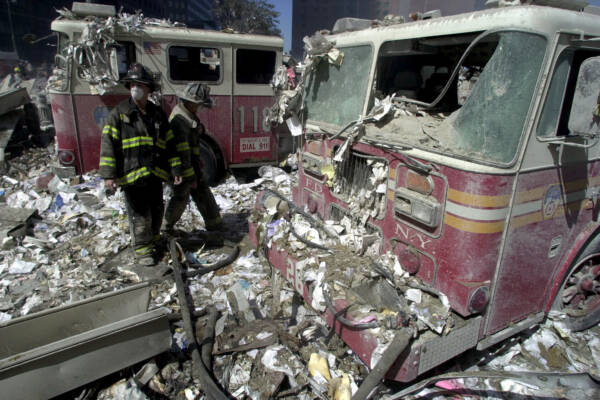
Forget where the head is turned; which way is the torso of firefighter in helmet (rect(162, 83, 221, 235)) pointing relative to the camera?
to the viewer's right

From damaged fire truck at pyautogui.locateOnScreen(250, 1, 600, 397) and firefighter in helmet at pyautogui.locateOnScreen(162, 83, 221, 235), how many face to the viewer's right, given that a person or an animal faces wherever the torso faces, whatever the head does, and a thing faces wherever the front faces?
1

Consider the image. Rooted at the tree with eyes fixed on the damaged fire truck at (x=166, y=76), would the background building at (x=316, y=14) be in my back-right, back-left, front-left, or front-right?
back-left

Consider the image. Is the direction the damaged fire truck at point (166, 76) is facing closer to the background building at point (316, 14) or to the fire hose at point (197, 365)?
the fire hose

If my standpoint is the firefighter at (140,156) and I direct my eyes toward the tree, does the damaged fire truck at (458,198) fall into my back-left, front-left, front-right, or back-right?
back-right

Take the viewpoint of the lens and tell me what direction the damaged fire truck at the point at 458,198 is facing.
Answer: facing the viewer and to the left of the viewer

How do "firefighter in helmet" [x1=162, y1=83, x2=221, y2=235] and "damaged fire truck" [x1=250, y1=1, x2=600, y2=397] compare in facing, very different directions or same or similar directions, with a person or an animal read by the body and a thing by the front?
very different directions

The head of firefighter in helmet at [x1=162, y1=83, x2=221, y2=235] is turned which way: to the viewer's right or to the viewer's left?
to the viewer's right

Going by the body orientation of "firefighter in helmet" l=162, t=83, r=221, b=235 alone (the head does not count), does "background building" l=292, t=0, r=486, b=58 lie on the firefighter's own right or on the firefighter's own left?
on the firefighter's own left

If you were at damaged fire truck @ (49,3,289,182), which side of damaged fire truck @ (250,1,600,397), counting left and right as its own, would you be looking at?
right

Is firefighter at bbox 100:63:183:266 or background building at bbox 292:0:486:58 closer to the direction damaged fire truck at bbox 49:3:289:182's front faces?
the firefighter

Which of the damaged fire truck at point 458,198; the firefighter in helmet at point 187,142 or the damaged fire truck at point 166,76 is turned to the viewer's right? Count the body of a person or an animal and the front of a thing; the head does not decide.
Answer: the firefighter in helmet

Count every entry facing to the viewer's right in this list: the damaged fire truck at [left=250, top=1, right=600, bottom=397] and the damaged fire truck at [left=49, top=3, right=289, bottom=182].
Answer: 0

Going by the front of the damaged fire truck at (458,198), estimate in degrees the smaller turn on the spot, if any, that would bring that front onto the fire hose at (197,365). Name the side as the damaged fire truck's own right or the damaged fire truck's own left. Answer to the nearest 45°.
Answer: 0° — it already faces it

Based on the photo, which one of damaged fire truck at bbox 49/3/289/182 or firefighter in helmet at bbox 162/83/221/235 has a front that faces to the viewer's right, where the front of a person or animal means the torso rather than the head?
the firefighter in helmet
